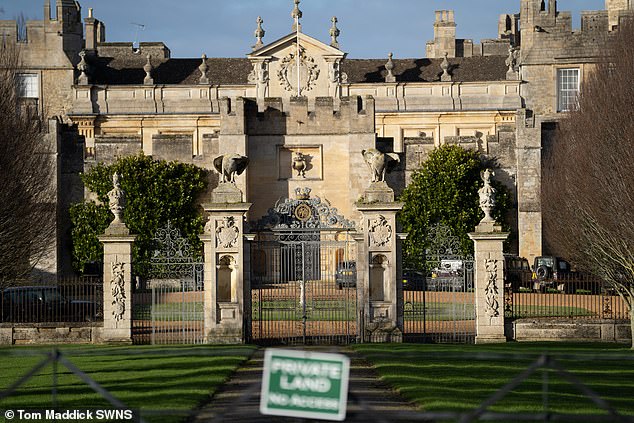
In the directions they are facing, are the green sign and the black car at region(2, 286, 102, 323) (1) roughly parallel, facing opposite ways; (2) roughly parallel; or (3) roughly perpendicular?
roughly perpendicular

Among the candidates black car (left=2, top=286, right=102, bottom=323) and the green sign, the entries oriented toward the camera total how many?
1

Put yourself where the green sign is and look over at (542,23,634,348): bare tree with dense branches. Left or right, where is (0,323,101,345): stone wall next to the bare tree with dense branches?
left

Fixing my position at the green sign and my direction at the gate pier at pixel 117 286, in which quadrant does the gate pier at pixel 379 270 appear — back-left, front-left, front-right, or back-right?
front-right

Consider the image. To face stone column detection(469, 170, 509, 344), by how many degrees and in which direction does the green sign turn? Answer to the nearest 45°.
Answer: approximately 180°

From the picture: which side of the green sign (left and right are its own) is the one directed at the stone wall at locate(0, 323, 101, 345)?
back

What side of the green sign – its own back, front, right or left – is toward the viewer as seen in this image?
front

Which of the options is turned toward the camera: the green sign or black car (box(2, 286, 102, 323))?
the green sign
